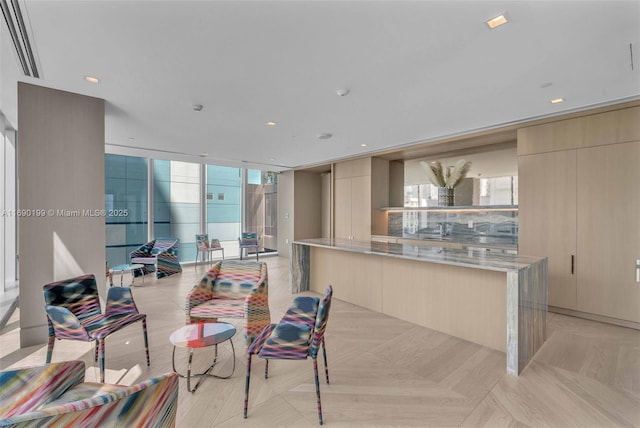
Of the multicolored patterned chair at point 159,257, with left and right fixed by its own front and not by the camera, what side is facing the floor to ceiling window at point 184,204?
back

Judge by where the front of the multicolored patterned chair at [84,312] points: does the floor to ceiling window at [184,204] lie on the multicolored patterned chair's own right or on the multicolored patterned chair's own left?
on the multicolored patterned chair's own left

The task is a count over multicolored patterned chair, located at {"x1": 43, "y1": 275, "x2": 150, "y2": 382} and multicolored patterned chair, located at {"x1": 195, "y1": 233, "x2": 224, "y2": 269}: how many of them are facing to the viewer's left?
0

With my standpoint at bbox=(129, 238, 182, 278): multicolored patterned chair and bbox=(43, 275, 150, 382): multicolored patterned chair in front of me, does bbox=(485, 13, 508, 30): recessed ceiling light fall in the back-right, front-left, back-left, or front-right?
front-left

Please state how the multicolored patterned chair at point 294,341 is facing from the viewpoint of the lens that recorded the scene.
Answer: facing to the left of the viewer

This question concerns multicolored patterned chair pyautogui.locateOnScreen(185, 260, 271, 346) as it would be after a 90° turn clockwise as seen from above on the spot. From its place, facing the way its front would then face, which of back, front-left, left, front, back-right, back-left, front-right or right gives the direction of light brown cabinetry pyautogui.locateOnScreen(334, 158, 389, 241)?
right

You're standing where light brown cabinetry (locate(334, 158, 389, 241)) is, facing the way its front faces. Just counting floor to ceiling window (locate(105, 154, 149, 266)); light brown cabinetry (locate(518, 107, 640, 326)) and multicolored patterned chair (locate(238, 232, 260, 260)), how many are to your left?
1

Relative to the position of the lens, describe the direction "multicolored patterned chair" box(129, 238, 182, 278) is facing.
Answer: facing the viewer and to the left of the viewer

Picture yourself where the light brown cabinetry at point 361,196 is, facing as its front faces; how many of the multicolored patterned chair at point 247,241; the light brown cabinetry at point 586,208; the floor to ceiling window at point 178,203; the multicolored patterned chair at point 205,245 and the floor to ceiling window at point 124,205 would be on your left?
1

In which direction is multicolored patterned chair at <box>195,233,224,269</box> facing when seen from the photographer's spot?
facing the viewer and to the right of the viewer

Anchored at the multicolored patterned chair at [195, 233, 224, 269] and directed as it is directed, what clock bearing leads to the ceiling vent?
The ceiling vent is roughly at 2 o'clock from the multicolored patterned chair.
